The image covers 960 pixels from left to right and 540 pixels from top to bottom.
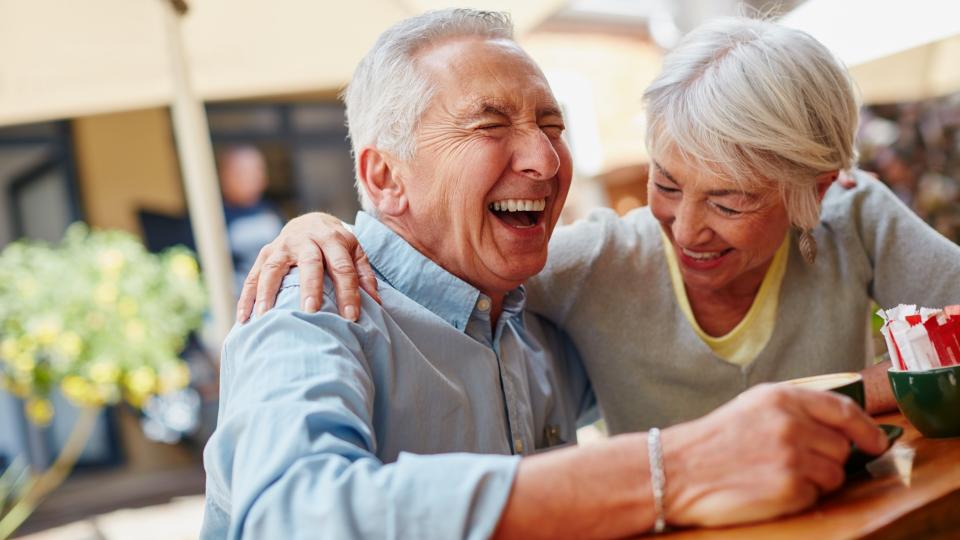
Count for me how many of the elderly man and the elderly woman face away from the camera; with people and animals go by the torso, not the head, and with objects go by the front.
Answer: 0

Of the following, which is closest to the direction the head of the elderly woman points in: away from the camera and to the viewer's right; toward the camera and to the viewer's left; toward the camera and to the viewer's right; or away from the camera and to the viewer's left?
toward the camera and to the viewer's left

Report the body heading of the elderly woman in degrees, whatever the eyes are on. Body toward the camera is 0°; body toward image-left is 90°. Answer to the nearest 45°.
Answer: approximately 0°

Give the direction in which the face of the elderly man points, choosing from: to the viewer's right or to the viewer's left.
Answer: to the viewer's right

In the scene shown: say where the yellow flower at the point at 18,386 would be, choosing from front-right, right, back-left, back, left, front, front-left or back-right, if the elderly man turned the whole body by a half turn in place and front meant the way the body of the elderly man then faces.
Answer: front

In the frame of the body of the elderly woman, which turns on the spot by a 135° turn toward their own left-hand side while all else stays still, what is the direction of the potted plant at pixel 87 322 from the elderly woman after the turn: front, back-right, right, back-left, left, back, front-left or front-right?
left

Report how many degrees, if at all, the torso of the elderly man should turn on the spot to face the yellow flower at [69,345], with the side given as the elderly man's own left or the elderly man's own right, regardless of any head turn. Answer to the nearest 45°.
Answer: approximately 180°

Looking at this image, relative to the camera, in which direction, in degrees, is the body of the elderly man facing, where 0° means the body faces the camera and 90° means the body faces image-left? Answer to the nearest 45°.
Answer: approximately 315°

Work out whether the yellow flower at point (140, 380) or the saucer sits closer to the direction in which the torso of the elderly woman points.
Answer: the saucer

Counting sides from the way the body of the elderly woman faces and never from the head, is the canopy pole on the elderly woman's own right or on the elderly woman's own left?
on the elderly woman's own right

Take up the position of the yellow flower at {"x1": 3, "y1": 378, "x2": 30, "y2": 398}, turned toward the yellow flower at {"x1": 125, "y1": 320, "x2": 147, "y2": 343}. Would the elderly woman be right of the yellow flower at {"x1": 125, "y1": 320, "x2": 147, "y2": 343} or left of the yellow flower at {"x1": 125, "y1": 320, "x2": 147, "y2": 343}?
right
